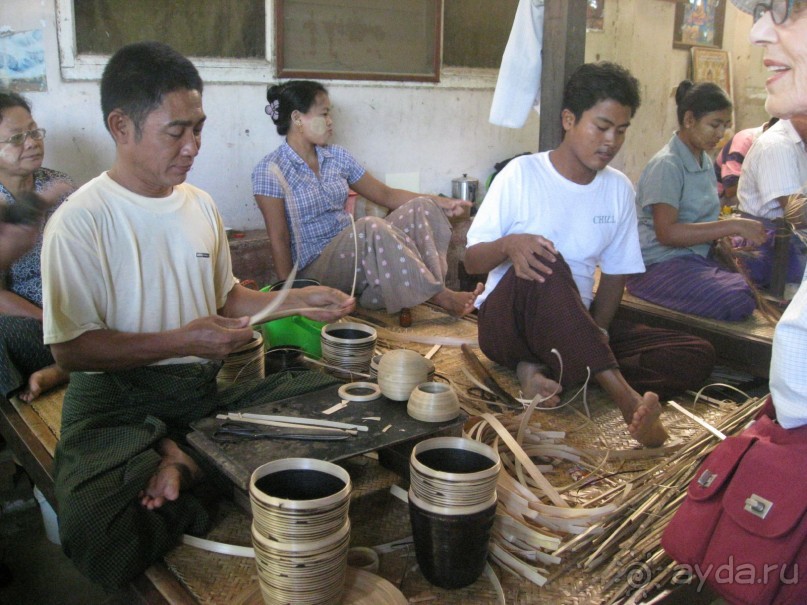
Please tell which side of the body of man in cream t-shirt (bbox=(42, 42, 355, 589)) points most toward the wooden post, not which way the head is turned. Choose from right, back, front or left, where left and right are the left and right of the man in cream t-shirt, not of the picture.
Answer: left

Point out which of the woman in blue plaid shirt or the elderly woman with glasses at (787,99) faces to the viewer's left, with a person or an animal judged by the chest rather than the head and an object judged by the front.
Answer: the elderly woman with glasses

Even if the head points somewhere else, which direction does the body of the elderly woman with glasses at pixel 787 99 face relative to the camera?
to the viewer's left

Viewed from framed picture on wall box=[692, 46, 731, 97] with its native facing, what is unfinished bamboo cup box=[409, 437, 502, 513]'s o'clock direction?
The unfinished bamboo cup is roughly at 12 o'clock from the framed picture on wall.

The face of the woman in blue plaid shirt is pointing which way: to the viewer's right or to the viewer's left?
to the viewer's right

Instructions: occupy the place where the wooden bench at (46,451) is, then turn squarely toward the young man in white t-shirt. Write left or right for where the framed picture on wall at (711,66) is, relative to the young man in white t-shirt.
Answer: left

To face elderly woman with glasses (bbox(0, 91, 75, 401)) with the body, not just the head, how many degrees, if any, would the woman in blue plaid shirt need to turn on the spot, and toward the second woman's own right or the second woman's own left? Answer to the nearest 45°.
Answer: approximately 90° to the second woman's own right

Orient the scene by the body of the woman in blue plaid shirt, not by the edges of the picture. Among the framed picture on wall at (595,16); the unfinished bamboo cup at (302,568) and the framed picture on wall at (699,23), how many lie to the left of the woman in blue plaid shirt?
2

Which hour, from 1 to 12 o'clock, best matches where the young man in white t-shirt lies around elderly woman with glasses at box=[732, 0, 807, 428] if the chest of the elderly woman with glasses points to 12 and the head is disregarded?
The young man in white t-shirt is roughly at 2 o'clock from the elderly woman with glasses.

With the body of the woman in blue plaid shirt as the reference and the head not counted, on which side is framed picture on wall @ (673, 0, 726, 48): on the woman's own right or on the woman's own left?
on the woman's own left

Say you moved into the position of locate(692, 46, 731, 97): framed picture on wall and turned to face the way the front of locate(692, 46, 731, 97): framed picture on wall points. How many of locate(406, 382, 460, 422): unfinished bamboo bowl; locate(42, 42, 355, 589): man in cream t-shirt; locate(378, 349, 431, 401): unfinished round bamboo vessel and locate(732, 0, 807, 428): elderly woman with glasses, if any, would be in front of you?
4
